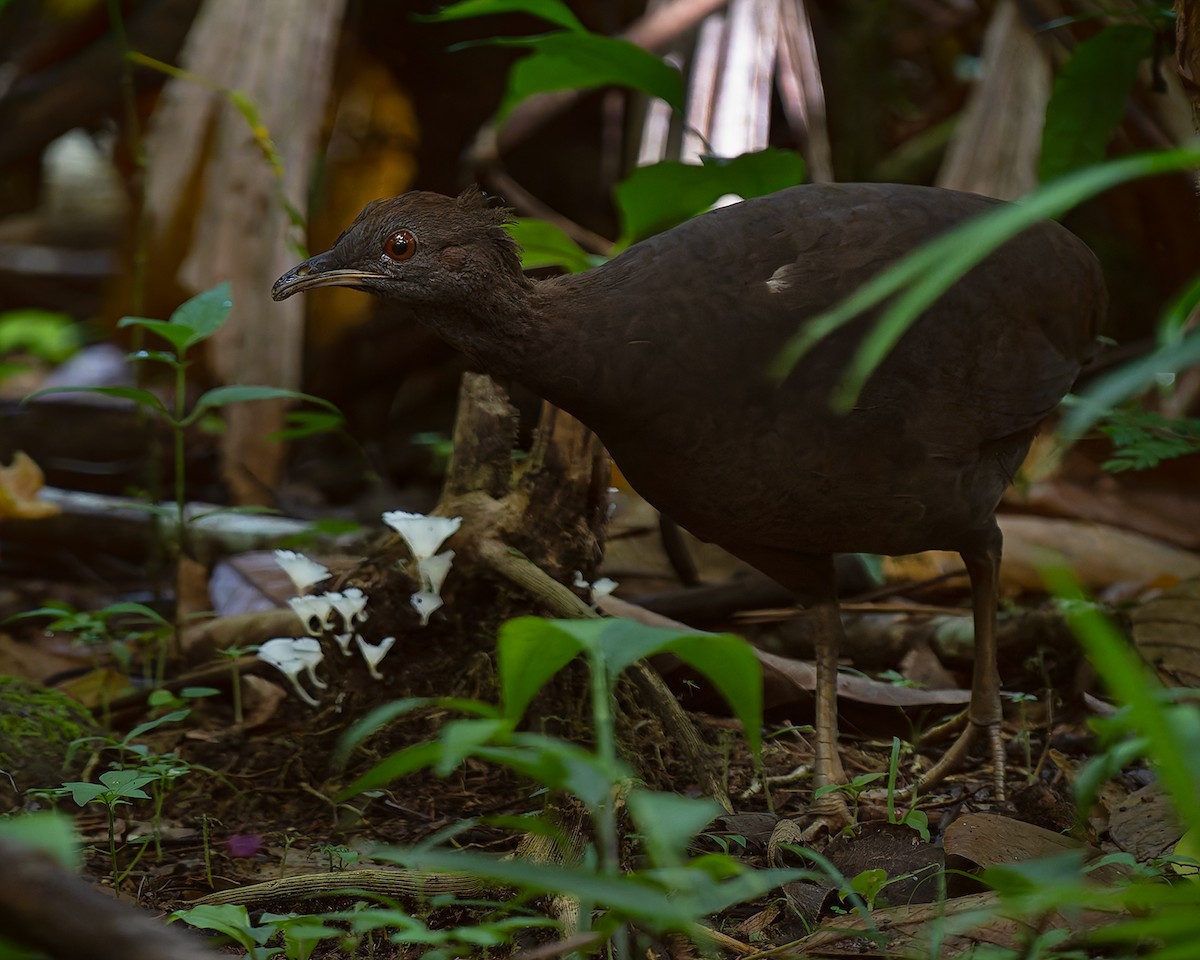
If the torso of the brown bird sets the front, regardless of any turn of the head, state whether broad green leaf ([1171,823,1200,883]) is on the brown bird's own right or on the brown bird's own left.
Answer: on the brown bird's own left

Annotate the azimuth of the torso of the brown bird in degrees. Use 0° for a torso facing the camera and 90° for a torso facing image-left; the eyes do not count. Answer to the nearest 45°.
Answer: approximately 90°

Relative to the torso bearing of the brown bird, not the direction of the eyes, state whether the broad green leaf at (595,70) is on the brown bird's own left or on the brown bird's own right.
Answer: on the brown bird's own right

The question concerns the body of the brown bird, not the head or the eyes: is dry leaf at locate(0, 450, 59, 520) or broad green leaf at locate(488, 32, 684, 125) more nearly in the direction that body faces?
the dry leaf

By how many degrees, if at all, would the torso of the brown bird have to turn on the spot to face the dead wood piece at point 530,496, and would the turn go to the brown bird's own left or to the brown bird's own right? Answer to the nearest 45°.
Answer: approximately 45° to the brown bird's own right

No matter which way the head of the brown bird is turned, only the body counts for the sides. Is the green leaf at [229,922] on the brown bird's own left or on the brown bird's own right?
on the brown bird's own left

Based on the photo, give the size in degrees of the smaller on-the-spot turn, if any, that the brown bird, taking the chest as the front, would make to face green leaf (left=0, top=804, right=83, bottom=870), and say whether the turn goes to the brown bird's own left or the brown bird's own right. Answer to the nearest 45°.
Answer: approximately 90° to the brown bird's own left

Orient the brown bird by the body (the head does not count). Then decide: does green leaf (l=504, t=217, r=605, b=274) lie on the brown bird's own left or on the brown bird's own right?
on the brown bird's own right

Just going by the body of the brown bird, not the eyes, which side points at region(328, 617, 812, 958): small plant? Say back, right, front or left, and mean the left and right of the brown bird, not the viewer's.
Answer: left

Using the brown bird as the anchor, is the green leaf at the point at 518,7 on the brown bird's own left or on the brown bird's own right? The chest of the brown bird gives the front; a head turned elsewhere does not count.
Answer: on the brown bird's own right

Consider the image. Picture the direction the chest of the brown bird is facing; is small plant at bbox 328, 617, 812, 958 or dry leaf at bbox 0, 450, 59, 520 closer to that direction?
the dry leaf
